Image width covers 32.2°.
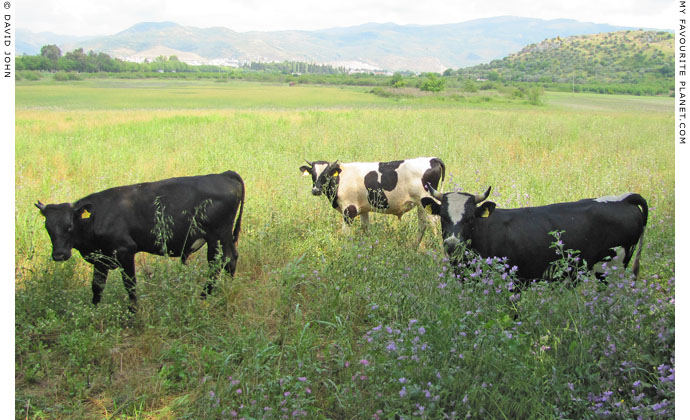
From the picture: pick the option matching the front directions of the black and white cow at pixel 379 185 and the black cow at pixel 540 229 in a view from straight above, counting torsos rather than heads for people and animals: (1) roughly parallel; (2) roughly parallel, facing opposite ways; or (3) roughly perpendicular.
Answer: roughly parallel

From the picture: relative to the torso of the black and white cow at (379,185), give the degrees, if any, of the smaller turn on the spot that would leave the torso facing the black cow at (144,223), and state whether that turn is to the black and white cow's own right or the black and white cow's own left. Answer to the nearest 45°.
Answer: approximately 45° to the black and white cow's own left

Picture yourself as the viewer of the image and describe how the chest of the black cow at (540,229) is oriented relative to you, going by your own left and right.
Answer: facing to the left of the viewer

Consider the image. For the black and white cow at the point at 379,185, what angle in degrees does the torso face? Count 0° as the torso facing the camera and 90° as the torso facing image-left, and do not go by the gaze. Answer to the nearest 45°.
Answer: approximately 90°

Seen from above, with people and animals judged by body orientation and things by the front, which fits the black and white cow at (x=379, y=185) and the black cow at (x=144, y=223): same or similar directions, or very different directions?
same or similar directions

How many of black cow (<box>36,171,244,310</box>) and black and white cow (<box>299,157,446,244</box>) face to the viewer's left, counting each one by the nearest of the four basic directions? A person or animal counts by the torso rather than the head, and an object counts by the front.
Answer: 2

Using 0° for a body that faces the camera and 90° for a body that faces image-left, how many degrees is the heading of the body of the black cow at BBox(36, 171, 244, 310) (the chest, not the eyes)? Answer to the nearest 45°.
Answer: approximately 90°
